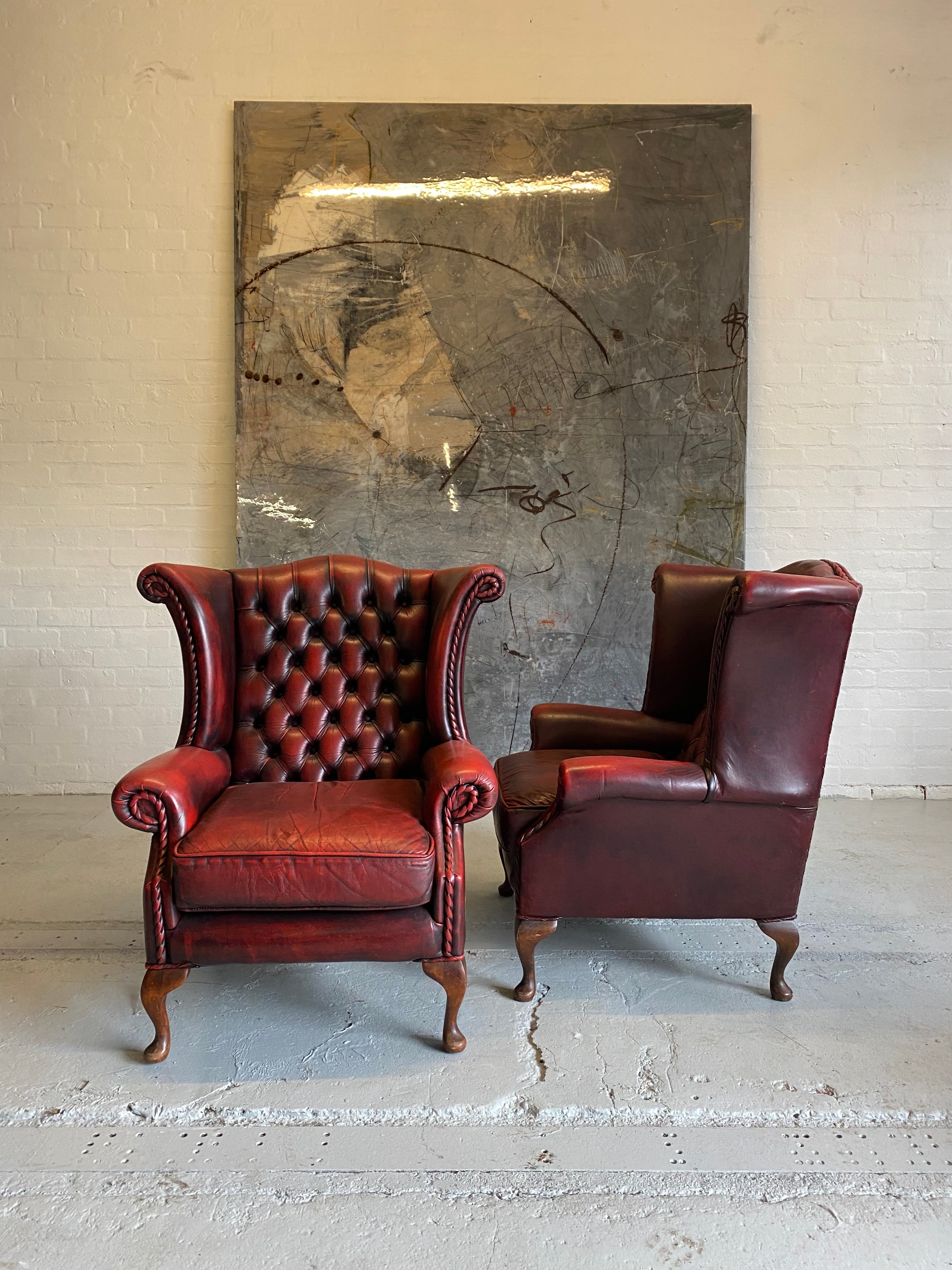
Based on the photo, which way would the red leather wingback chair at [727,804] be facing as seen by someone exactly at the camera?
facing to the left of the viewer

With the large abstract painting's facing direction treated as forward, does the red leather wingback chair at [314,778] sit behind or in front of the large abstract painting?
in front

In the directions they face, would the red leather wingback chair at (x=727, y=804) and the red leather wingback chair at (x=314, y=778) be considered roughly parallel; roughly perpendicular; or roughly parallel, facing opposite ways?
roughly perpendicular

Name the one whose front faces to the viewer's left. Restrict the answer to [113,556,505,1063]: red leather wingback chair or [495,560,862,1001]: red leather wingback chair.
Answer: [495,560,862,1001]: red leather wingback chair

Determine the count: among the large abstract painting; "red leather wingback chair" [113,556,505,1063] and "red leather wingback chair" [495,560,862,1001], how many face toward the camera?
2

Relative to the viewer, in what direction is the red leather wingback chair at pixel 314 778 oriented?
toward the camera

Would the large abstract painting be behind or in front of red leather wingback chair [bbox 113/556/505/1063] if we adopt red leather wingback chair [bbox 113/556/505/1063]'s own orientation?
behind

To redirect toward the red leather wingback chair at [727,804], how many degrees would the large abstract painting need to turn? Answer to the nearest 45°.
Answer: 0° — it already faces it
